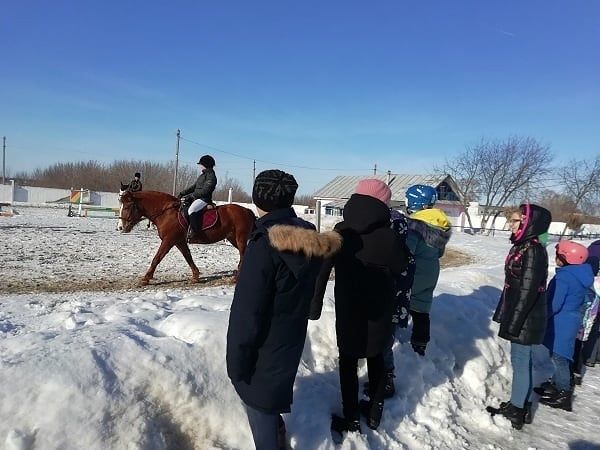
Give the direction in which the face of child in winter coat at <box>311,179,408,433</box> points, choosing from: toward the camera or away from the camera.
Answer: away from the camera

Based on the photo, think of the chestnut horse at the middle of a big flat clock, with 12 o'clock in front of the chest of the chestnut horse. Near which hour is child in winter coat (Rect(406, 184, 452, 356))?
The child in winter coat is roughly at 8 o'clock from the chestnut horse.

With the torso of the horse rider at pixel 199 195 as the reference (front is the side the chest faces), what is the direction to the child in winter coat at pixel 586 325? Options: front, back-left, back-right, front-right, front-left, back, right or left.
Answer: back-left

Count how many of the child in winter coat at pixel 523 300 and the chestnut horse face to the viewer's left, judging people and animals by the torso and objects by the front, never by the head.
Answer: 2

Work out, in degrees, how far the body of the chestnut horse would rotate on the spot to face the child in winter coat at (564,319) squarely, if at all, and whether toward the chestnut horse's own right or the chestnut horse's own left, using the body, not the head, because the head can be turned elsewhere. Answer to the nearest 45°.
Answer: approximately 135° to the chestnut horse's own left

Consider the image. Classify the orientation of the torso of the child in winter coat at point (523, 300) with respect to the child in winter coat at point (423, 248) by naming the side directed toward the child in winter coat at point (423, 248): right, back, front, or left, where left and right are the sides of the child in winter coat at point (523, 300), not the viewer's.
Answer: front

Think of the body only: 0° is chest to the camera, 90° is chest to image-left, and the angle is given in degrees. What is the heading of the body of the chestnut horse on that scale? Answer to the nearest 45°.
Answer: approximately 90°

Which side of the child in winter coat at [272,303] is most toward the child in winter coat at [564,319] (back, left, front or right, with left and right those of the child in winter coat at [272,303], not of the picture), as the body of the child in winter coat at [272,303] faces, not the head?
right

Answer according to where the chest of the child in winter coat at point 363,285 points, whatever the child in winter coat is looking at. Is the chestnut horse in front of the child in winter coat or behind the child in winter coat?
in front

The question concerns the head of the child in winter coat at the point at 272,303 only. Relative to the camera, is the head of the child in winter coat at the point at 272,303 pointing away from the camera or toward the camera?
away from the camera

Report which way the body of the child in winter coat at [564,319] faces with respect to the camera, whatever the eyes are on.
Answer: to the viewer's left

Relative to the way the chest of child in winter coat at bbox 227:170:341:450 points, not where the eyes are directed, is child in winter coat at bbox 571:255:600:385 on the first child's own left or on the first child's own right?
on the first child's own right

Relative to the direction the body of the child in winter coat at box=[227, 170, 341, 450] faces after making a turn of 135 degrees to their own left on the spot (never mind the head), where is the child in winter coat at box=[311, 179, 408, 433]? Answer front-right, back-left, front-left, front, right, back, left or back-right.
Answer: back-left

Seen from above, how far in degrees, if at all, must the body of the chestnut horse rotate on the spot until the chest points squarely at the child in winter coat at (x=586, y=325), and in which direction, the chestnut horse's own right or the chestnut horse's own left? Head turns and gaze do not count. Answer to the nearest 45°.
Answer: approximately 135° to the chestnut horse's own left

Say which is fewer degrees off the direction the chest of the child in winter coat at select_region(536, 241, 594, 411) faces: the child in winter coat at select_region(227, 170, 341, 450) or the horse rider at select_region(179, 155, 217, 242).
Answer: the horse rider

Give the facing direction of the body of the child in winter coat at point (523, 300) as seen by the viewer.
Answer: to the viewer's left

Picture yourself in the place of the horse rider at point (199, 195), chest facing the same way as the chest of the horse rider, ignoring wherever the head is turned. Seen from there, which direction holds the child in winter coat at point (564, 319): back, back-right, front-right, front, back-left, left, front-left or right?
back-left

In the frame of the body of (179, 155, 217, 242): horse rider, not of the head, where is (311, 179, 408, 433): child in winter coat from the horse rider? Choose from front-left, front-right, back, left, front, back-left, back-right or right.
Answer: left

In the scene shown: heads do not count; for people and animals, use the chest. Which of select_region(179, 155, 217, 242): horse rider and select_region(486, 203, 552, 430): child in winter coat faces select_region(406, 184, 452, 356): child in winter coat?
select_region(486, 203, 552, 430): child in winter coat

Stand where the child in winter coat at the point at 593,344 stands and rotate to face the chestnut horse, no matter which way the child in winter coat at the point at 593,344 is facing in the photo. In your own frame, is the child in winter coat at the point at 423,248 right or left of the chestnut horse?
left
